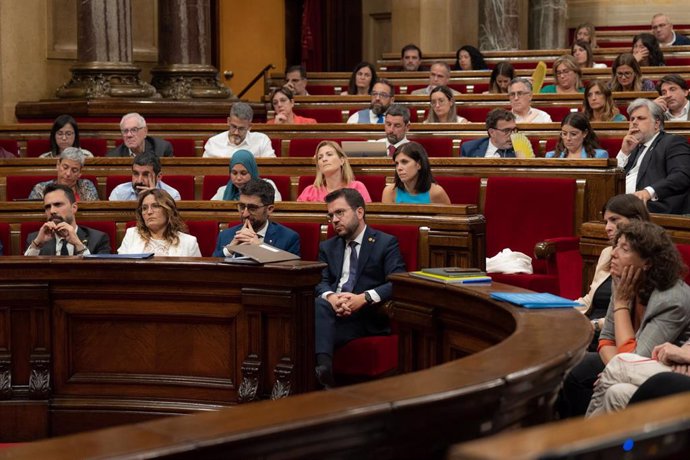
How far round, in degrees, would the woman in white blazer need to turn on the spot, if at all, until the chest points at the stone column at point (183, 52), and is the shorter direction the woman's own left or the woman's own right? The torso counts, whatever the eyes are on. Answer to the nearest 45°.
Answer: approximately 180°

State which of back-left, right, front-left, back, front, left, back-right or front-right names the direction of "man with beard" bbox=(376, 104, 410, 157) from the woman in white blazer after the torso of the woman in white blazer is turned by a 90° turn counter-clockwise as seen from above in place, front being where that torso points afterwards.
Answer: front-left

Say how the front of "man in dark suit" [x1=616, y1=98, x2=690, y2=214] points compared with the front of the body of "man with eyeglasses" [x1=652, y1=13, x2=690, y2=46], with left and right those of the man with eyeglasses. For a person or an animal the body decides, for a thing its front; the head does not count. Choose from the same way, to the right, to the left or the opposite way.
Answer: the same way

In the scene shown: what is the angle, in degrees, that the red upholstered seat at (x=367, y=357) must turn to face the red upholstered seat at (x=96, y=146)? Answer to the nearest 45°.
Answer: approximately 90° to its right

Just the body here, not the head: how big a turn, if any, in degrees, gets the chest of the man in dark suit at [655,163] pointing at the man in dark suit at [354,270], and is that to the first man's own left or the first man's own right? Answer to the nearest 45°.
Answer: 0° — they already face them

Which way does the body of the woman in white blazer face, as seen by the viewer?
toward the camera

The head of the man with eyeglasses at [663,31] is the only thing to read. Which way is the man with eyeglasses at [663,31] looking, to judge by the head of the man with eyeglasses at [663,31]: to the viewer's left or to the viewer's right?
to the viewer's left

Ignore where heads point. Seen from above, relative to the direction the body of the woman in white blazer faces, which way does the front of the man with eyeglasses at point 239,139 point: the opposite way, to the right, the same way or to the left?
the same way

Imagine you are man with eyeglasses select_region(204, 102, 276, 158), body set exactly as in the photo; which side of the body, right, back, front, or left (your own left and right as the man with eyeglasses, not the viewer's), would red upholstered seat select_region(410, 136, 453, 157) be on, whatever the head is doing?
left

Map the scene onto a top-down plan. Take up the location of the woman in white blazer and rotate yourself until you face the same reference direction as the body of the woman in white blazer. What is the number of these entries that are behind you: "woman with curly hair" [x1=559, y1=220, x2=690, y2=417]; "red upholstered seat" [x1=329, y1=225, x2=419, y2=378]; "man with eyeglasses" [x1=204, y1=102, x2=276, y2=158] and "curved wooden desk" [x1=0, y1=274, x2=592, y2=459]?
1

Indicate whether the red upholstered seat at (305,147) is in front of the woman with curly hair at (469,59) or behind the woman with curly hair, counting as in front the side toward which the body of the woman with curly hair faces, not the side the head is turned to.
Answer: in front

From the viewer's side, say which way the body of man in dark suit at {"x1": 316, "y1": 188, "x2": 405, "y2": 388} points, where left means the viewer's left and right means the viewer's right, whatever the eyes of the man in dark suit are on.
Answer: facing the viewer and to the left of the viewer

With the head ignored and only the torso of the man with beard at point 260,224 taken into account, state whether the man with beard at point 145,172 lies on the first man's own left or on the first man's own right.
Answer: on the first man's own right

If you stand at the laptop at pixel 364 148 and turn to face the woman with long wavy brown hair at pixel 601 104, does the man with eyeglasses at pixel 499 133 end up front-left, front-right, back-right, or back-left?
front-right

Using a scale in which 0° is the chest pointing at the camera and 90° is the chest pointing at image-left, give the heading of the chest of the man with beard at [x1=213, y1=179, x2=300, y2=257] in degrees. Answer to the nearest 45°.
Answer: approximately 45°
